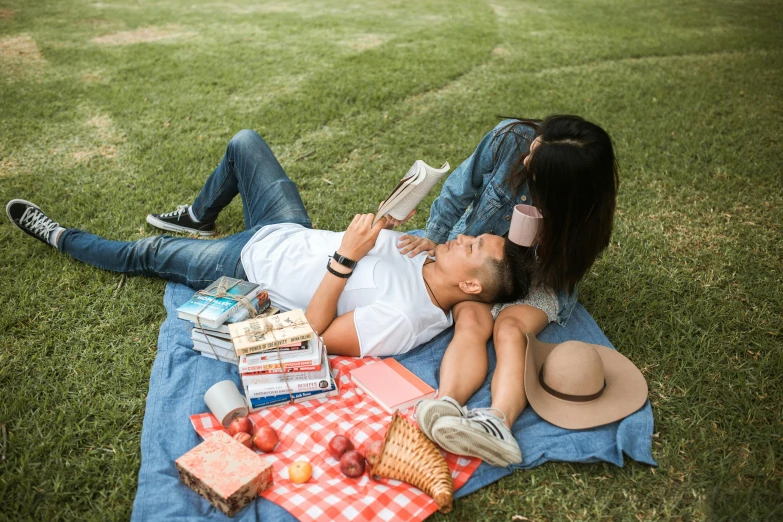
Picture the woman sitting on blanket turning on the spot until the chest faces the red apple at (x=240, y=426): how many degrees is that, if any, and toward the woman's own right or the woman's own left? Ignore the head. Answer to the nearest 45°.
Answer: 0° — they already face it

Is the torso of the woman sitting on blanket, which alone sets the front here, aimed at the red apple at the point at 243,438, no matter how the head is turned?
yes

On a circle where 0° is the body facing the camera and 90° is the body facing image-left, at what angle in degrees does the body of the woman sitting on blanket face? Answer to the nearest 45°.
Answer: approximately 45°

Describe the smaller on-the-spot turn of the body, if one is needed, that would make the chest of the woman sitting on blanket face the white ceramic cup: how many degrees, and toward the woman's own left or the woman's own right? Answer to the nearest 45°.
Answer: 0° — they already face it

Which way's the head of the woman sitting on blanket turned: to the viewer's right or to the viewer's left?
to the viewer's left

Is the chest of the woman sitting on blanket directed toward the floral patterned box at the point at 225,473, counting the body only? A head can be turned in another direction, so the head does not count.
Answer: yes

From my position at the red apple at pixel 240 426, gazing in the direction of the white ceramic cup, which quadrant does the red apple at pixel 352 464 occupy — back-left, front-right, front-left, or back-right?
back-right

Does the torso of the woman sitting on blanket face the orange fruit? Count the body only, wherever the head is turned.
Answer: yes
